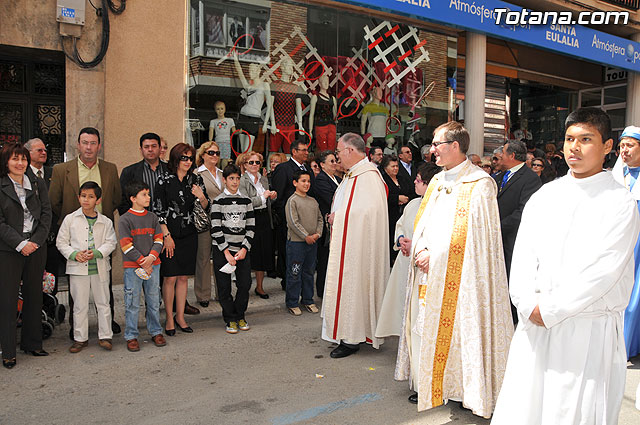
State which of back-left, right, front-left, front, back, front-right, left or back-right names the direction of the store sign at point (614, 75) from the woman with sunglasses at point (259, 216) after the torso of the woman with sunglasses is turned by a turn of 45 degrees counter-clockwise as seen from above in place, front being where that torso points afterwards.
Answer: front-left

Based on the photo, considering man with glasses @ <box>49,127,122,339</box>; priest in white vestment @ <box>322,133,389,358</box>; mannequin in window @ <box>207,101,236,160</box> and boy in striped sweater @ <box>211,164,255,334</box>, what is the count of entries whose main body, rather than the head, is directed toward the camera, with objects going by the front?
3

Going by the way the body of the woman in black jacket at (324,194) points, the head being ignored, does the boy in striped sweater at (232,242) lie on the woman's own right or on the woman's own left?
on the woman's own right

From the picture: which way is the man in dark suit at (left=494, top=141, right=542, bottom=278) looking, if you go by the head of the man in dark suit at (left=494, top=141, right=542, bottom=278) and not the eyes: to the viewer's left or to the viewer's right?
to the viewer's left

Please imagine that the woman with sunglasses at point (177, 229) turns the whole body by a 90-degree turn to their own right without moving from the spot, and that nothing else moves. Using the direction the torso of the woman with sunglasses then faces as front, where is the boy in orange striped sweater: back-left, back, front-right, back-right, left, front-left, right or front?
front

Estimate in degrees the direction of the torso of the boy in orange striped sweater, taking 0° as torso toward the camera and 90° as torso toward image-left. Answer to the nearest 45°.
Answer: approximately 315°

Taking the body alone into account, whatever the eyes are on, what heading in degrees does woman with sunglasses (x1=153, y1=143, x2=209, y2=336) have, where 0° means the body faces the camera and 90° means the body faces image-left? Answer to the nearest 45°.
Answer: approximately 315°

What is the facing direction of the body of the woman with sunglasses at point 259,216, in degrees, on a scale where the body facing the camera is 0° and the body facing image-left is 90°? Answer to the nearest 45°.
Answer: approximately 315°

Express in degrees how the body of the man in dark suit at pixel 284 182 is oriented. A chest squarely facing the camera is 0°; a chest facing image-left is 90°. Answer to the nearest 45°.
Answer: approximately 315°

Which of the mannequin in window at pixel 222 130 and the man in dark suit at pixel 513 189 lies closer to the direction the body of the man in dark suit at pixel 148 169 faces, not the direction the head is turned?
the man in dark suit

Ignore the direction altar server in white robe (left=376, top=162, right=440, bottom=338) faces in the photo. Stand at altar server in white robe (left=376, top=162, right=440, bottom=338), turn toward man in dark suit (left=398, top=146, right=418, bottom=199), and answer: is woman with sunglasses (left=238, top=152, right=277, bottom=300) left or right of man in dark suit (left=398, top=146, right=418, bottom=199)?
left
